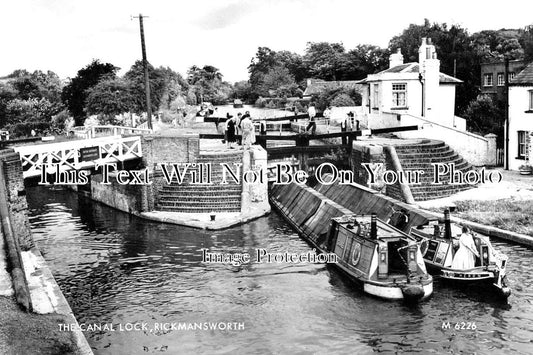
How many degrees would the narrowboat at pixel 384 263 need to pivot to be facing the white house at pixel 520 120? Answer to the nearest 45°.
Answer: approximately 90° to its right

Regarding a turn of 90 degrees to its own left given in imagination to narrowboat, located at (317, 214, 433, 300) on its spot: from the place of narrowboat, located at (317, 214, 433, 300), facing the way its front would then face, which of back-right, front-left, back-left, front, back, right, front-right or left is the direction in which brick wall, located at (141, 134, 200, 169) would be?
right

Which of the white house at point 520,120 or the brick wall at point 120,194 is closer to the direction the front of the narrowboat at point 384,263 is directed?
the brick wall

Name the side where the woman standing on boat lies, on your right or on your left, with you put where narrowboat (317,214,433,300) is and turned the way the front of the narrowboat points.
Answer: on your right

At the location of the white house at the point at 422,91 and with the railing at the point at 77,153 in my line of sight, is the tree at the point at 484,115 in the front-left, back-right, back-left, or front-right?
back-left

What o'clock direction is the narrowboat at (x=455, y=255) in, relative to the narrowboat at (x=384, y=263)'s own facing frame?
the narrowboat at (x=455, y=255) is roughly at 4 o'clock from the narrowboat at (x=384, y=263).

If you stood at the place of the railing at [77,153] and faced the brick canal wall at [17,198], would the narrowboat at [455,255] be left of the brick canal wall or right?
left

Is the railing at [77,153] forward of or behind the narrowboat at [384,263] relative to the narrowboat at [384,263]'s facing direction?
forward

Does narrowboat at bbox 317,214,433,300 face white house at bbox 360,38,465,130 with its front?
no
